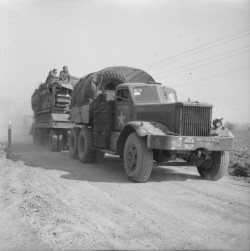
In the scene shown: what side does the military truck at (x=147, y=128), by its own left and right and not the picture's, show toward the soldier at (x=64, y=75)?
back

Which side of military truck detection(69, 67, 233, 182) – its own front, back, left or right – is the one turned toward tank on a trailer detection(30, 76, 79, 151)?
back

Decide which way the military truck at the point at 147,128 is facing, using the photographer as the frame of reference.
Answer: facing the viewer and to the right of the viewer
